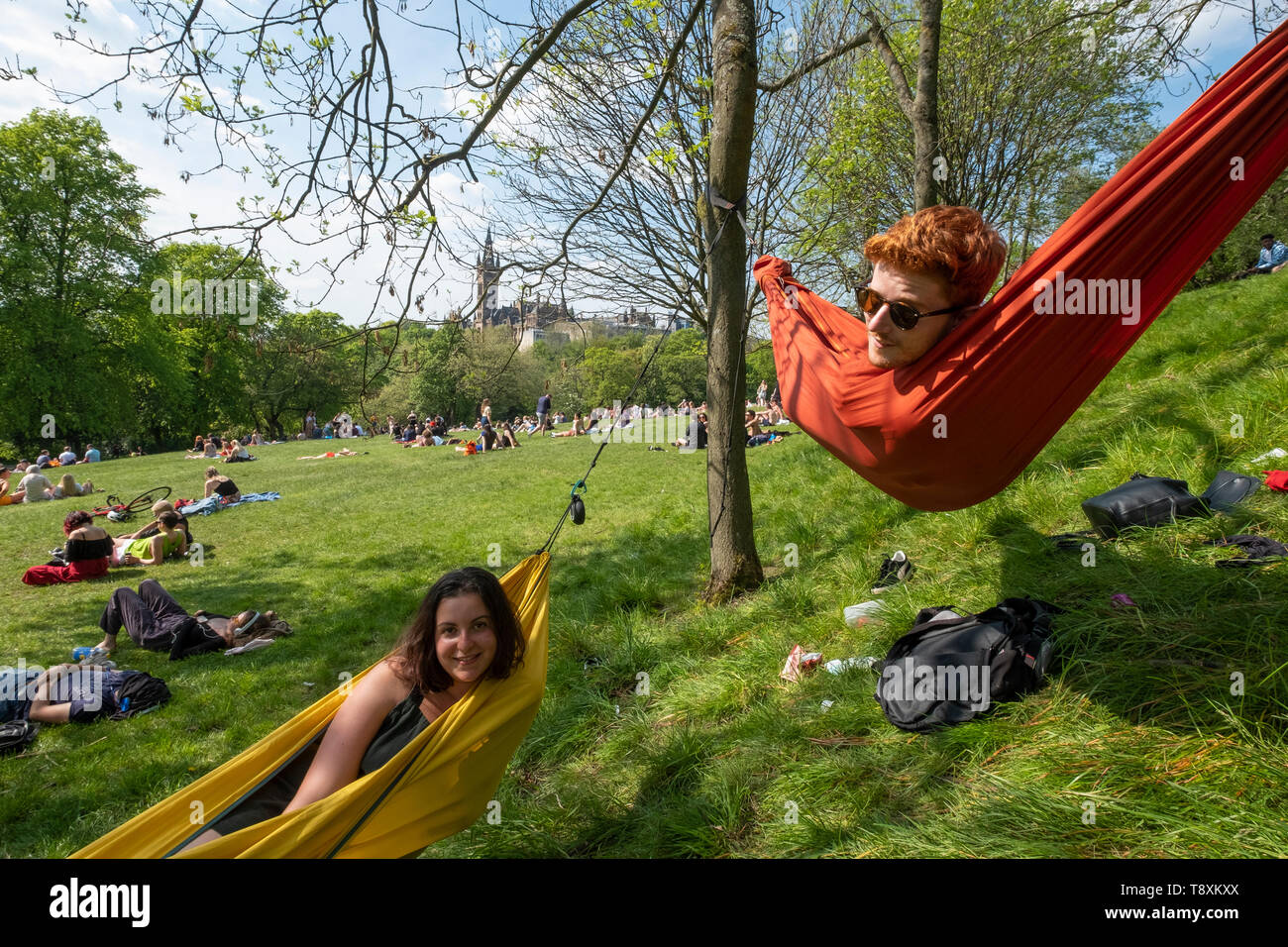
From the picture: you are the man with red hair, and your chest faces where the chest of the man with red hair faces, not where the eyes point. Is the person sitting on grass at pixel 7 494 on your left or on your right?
on your right

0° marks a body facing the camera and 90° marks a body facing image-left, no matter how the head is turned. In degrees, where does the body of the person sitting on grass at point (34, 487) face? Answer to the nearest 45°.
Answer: approximately 180°

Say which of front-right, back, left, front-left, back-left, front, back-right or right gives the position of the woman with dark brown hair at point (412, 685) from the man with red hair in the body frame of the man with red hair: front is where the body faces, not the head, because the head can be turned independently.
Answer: front-right

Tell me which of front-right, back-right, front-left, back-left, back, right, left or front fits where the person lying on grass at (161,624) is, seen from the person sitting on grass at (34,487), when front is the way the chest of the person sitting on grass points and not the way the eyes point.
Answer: back

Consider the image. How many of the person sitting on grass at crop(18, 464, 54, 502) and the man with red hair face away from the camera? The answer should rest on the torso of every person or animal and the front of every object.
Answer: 1

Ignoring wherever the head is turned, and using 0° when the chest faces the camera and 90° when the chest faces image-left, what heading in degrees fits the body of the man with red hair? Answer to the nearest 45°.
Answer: approximately 45°

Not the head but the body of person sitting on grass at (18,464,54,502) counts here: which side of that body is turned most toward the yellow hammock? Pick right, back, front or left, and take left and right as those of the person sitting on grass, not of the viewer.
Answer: back

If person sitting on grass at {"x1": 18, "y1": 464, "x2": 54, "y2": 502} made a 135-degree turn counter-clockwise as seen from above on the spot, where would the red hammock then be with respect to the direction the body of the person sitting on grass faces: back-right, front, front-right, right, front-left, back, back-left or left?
front-left

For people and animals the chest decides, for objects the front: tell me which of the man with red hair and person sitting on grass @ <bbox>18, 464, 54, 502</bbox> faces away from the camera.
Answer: the person sitting on grass
